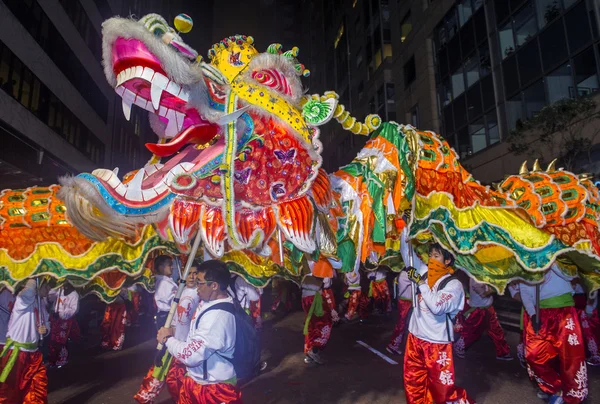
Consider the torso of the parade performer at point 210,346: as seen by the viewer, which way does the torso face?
to the viewer's left

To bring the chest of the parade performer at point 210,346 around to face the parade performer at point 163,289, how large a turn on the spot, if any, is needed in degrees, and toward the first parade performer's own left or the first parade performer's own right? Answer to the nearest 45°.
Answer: approximately 90° to the first parade performer's own right

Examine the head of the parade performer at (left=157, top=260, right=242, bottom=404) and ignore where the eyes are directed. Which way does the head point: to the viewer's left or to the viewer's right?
to the viewer's left

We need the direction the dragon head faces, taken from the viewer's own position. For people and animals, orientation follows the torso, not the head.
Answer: facing to the left of the viewer

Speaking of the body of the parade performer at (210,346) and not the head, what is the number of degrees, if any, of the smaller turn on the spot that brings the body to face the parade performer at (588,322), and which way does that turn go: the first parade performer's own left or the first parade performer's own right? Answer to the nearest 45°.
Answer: approximately 180°

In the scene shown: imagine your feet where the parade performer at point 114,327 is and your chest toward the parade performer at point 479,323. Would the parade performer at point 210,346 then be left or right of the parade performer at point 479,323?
right

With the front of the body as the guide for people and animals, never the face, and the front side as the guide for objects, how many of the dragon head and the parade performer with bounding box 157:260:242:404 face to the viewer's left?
2

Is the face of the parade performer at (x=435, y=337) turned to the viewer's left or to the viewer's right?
to the viewer's left

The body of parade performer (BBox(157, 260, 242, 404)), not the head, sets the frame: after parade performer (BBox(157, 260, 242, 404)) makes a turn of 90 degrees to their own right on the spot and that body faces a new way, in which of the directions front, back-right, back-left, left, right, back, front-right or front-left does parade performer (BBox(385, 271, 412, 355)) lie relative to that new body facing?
front-right

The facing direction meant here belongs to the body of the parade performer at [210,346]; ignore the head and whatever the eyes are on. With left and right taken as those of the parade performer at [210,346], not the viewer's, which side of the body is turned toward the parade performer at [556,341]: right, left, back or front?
back
